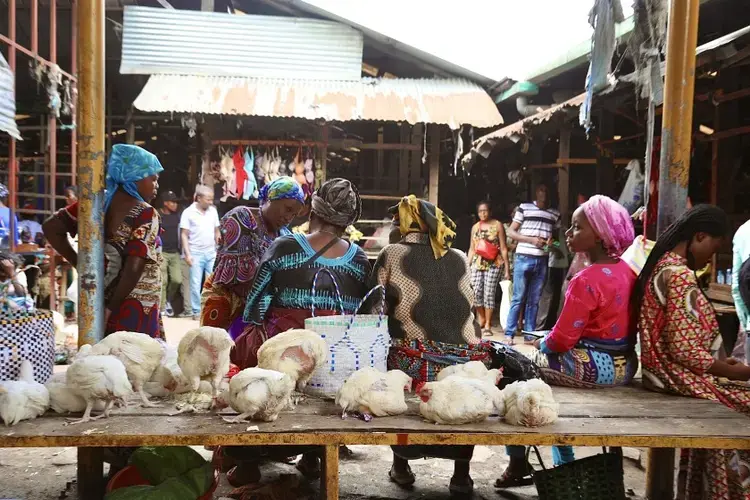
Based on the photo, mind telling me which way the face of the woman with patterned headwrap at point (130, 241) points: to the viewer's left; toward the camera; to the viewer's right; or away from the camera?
to the viewer's right

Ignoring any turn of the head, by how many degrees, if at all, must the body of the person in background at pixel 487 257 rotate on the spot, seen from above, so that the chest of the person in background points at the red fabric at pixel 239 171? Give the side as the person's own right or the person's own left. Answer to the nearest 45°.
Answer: approximately 90° to the person's own right

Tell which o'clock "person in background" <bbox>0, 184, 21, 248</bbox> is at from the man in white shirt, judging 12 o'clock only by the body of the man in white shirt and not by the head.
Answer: The person in background is roughly at 3 o'clock from the man in white shirt.

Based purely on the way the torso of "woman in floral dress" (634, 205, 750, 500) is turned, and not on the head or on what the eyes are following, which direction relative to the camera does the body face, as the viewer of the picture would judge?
to the viewer's right

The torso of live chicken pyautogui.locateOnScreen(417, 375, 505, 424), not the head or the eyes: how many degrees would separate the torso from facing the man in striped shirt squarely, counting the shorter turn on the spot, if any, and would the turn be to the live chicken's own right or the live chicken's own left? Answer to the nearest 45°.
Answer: approximately 90° to the live chicken's own right

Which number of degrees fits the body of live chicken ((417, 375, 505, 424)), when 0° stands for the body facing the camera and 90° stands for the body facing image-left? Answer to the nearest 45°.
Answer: approximately 90°

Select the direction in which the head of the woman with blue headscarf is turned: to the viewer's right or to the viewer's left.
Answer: to the viewer's right
